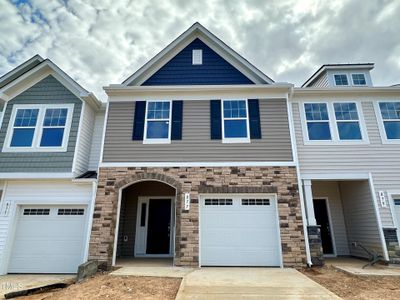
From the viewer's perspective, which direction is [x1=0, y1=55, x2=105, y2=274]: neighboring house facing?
toward the camera

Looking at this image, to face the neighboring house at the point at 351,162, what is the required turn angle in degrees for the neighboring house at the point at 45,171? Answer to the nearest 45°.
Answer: approximately 45° to its left

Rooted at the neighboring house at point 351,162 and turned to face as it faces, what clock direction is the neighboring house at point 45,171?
the neighboring house at point 45,171 is roughly at 2 o'clock from the neighboring house at point 351,162.

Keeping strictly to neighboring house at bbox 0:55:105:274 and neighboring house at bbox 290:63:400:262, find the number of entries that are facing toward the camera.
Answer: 2

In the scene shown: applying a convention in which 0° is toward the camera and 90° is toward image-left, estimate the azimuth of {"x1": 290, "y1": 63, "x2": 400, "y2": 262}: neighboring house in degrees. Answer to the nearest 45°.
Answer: approximately 0°
